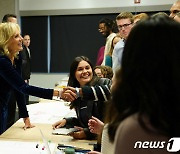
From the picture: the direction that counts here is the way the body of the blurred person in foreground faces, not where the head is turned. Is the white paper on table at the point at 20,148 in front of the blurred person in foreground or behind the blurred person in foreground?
in front

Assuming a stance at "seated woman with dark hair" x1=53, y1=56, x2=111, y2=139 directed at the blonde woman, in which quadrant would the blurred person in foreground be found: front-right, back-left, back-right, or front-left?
back-left

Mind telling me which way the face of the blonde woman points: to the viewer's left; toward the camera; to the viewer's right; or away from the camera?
to the viewer's right

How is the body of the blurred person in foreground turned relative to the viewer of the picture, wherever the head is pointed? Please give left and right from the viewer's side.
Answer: facing away from the viewer and to the left of the viewer

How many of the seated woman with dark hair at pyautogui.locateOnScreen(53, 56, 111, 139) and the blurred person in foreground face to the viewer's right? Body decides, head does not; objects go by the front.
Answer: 0

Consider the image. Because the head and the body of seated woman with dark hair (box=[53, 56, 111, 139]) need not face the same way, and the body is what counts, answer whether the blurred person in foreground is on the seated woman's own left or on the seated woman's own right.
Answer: on the seated woman's own left
